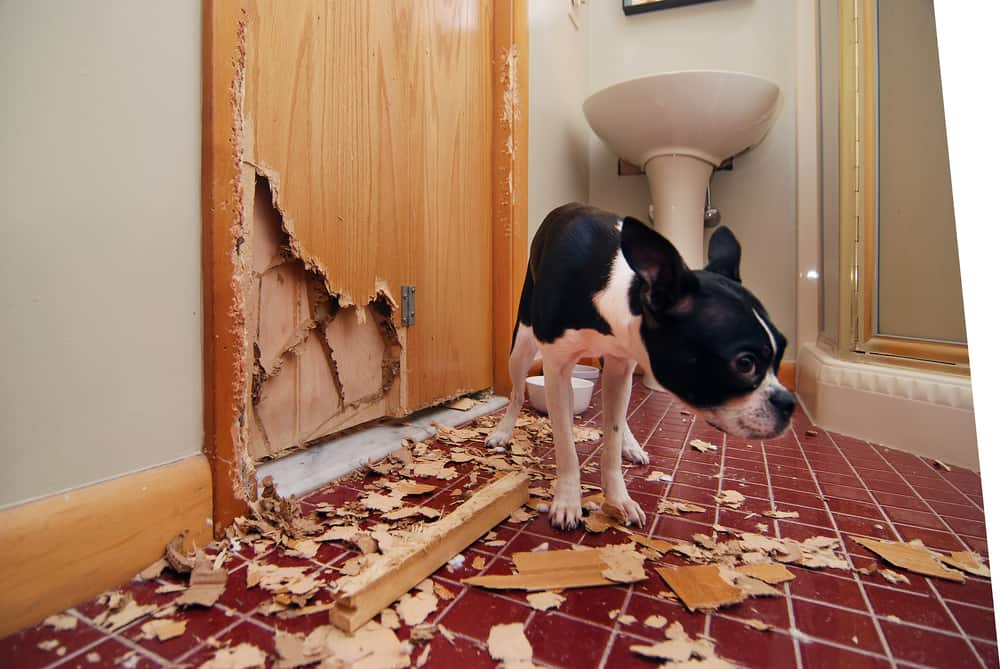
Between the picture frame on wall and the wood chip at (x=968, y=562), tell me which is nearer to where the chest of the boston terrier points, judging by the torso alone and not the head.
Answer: the wood chip

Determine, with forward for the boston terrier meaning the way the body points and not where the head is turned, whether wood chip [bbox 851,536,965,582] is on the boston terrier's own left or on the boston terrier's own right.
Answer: on the boston terrier's own left

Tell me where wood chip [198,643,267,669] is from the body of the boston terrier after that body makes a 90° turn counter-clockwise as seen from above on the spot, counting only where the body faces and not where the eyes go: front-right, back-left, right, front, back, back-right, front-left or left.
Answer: back

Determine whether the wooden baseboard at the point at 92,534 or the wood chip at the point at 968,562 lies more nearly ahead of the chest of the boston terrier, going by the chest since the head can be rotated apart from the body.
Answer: the wood chip

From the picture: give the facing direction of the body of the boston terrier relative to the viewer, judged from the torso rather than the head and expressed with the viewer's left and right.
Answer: facing the viewer and to the right of the viewer

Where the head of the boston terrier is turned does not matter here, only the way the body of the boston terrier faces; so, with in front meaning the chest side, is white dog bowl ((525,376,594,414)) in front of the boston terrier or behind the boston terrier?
behind

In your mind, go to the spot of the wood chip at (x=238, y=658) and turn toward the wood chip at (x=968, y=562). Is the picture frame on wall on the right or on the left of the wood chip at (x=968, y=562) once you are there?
left

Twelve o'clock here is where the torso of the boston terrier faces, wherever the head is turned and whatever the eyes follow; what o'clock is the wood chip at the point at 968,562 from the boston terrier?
The wood chip is roughly at 10 o'clock from the boston terrier.

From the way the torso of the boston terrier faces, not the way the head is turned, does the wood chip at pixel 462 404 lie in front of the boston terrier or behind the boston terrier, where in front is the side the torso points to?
behind

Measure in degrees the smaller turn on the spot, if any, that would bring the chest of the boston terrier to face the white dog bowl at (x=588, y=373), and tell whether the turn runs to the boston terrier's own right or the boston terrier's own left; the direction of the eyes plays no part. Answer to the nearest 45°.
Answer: approximately 135° to the boston terrier's own left
